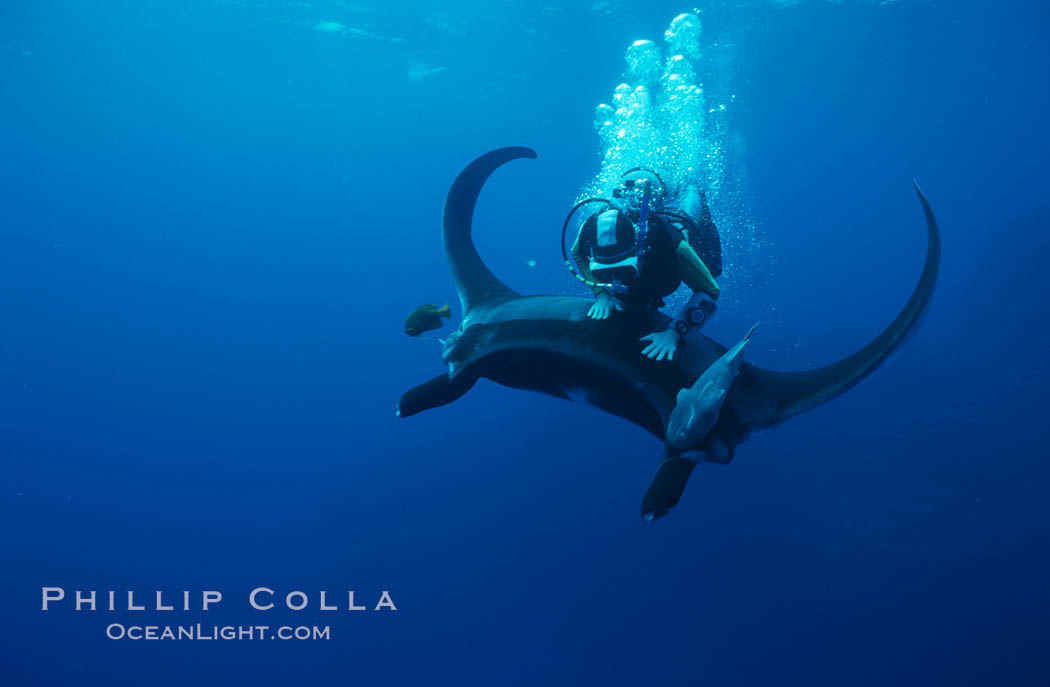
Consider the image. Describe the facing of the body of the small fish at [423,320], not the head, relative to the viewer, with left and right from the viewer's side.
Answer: facing to the left of the viewer
